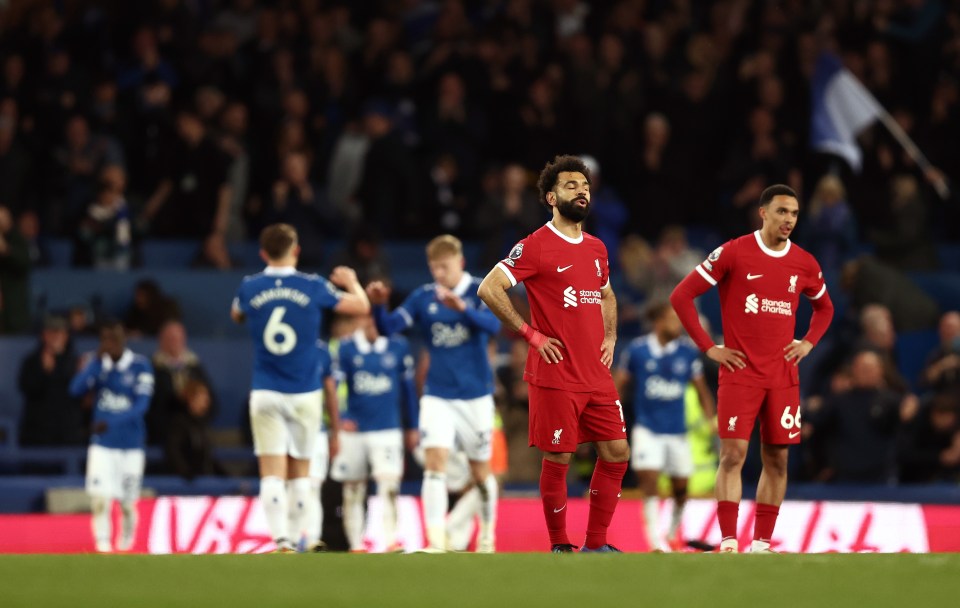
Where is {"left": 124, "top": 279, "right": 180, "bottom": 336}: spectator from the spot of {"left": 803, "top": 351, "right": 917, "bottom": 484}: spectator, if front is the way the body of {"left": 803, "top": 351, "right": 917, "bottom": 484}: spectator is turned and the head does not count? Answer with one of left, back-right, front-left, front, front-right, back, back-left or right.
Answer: right

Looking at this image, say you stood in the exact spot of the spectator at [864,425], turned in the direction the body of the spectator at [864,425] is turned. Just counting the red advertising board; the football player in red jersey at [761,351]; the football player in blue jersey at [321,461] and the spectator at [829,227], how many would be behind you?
1

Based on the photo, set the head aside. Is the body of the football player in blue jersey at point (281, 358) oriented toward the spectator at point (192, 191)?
yes

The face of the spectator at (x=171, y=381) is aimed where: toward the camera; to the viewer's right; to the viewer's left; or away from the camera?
toward the camera

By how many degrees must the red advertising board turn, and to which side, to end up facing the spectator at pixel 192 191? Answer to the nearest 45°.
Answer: approximately 135° to its right

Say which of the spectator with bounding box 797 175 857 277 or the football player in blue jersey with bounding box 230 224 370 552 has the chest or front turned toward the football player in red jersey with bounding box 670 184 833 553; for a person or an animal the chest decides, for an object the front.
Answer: the spectator

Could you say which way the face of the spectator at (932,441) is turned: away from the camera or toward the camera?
toward the camera

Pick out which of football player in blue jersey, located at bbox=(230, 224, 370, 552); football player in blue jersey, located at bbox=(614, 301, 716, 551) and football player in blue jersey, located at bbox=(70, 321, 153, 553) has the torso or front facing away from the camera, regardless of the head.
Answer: football player in blue jersey, located at bbox=(230, 224, 370, 552)

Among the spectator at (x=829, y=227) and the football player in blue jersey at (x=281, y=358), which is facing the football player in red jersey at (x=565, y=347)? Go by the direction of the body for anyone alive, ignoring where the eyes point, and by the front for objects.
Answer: the spectator

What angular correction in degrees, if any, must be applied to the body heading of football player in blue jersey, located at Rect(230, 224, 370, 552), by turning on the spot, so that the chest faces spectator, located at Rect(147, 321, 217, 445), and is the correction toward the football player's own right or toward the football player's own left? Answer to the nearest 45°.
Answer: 0° — they already face them

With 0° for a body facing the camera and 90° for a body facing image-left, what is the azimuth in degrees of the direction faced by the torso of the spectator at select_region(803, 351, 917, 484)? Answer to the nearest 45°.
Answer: approximately 0°

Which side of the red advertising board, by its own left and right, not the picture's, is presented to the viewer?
front

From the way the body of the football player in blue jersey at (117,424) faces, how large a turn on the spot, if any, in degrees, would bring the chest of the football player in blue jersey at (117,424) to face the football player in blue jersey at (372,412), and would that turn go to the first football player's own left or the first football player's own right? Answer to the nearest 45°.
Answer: approximately 45° to the first football player's own left

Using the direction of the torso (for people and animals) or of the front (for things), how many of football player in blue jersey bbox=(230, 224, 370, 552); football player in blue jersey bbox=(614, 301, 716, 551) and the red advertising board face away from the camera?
1

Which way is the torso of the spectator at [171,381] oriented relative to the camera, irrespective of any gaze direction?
toward the camera

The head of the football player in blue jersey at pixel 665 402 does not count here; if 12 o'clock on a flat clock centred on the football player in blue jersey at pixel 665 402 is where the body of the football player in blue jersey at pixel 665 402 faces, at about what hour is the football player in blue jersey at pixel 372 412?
the football player in blue jersey at pixel 372 412 is roughly at 2 o'clock from the football player in blue jersey at pixel 665 402.
